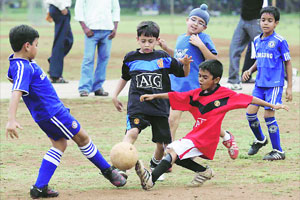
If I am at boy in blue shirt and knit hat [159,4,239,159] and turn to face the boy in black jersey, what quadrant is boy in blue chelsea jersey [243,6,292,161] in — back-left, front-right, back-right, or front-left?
back-left

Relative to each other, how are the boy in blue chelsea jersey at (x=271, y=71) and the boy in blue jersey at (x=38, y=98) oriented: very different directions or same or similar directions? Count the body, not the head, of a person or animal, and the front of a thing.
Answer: very different directions

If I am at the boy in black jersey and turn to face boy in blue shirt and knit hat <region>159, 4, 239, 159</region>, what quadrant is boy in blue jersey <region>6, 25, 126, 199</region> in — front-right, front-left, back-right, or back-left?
back-left

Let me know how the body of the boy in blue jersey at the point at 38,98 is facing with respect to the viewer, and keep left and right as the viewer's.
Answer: facing to the right of the viewer

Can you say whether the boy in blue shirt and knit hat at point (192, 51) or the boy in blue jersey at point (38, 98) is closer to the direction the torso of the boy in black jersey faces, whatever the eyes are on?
the boy in blue jersey

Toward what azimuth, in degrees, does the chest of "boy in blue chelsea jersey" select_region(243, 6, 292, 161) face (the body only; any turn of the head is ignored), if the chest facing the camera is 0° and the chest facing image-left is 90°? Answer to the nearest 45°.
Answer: approximately 45°

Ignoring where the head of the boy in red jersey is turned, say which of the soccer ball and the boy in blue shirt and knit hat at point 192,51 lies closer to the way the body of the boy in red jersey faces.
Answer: the soccer ball

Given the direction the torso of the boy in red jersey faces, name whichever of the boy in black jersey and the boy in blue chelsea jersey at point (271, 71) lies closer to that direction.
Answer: the boy in black jersey

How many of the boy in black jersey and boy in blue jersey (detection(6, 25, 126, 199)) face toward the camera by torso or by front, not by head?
1
